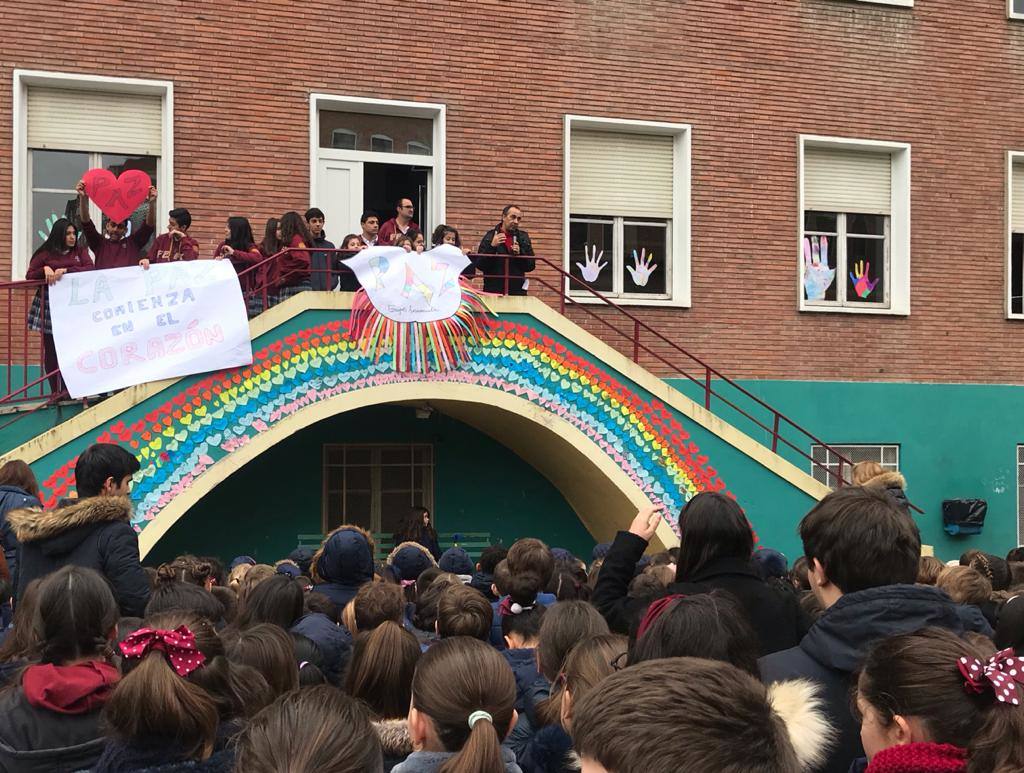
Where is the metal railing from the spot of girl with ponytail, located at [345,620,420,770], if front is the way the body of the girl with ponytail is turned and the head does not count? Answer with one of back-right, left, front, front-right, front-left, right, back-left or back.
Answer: front

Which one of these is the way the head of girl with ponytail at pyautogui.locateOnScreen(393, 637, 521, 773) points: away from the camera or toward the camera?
away from the camera

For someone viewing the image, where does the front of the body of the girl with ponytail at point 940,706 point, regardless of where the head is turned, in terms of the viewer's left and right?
facing away from the viewer and to the left of the viewer

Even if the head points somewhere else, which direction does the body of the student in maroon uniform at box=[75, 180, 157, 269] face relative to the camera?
toward the camera

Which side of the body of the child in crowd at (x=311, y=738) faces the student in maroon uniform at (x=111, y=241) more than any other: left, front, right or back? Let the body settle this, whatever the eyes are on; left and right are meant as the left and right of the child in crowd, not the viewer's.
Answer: front

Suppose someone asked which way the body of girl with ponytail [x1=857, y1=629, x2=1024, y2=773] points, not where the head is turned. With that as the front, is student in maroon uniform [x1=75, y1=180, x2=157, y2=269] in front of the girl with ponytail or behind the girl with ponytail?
in front

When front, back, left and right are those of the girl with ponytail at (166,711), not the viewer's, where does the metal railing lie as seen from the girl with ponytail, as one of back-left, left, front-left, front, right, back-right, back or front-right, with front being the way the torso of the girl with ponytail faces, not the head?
front

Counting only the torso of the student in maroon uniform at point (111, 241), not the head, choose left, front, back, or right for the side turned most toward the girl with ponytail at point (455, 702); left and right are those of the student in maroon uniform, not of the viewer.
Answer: front

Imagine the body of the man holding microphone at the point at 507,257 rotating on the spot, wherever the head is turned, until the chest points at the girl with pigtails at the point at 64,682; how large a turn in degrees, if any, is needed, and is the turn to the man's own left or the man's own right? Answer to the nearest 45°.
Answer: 0° — they already face them

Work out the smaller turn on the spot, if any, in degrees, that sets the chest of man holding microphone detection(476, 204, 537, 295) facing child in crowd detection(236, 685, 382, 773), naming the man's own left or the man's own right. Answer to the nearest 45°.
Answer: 0° — they already face them

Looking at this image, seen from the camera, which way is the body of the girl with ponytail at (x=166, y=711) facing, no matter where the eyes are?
away from the camera

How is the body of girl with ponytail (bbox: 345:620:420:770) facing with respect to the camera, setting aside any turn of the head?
away from the camera

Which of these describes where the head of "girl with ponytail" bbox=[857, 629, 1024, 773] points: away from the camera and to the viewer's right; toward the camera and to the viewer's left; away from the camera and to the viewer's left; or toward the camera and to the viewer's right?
away from the camera and to the viewer's left

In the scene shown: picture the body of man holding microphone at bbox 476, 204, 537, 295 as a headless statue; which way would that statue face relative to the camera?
toward the camera

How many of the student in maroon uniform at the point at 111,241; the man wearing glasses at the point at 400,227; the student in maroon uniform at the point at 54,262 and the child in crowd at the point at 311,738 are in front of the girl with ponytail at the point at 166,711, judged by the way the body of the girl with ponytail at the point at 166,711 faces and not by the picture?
3

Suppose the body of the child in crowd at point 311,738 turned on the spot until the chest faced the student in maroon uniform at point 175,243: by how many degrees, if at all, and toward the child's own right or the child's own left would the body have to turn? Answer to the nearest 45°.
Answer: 0° — they already face them

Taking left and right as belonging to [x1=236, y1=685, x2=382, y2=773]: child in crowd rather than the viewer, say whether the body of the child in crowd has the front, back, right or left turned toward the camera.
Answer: back
